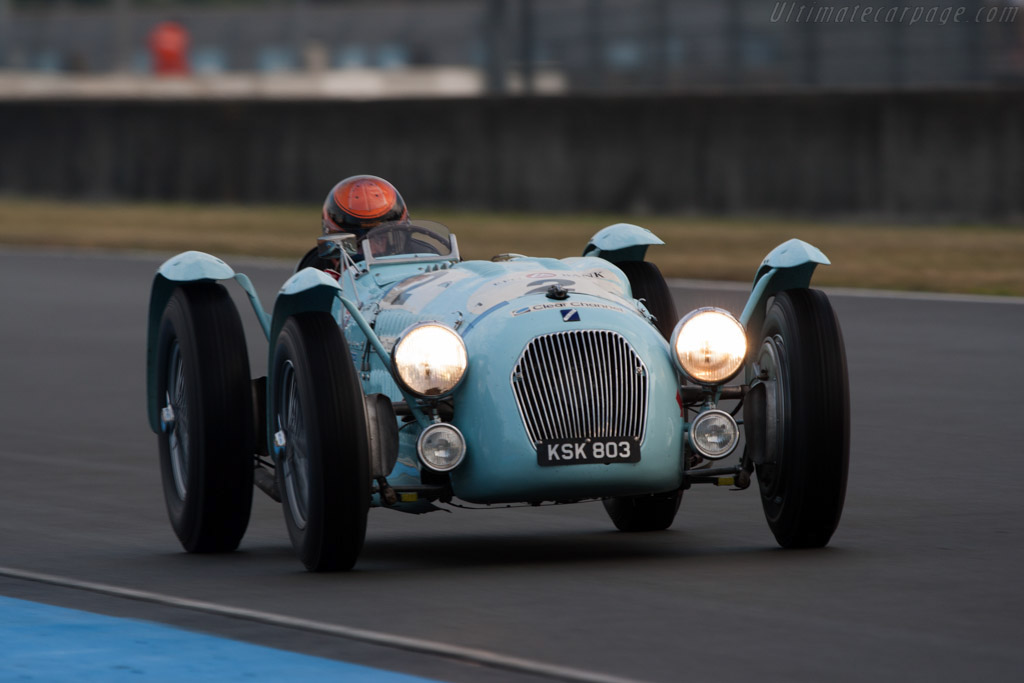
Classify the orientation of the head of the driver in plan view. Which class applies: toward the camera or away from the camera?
toward the camera

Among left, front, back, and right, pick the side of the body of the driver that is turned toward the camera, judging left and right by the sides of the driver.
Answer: front
